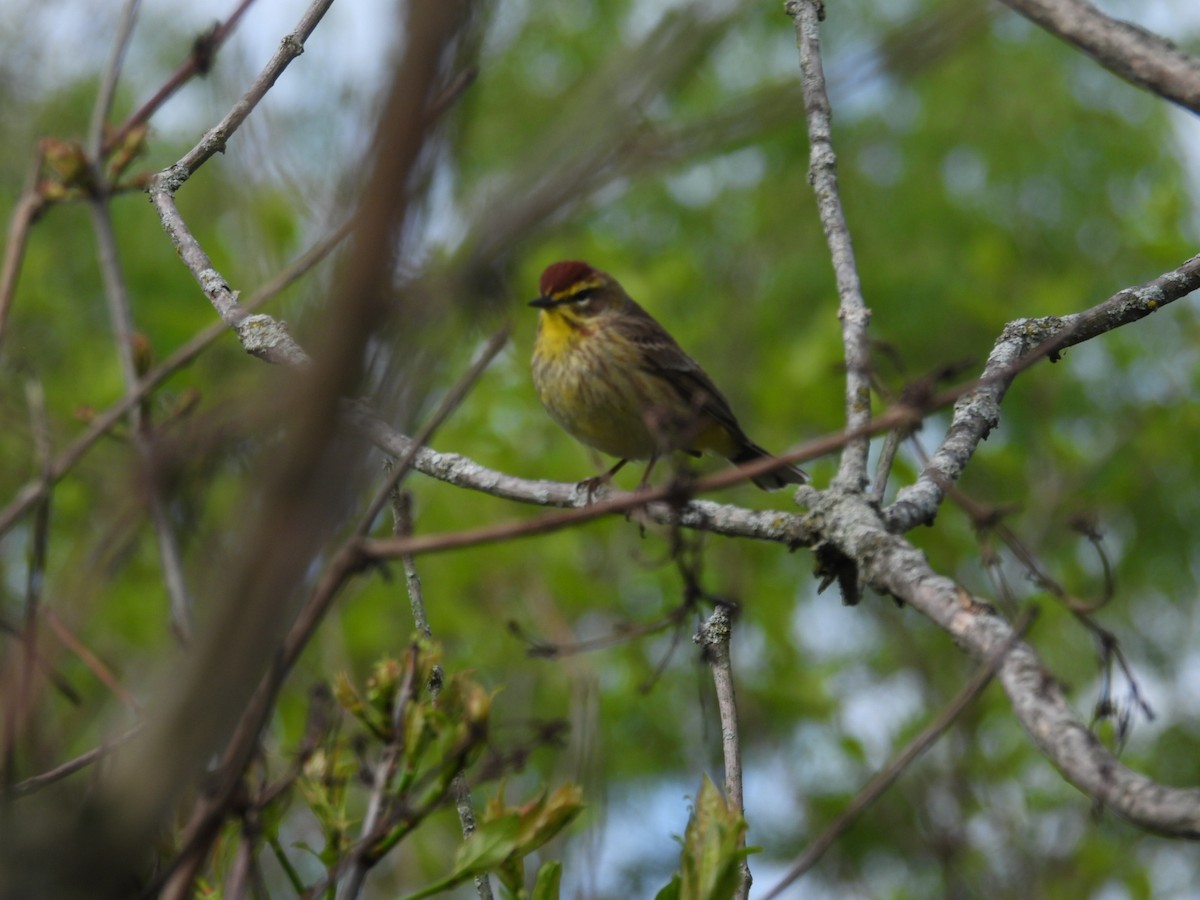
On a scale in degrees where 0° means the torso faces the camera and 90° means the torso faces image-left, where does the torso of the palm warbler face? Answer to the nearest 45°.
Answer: approximately 45°
